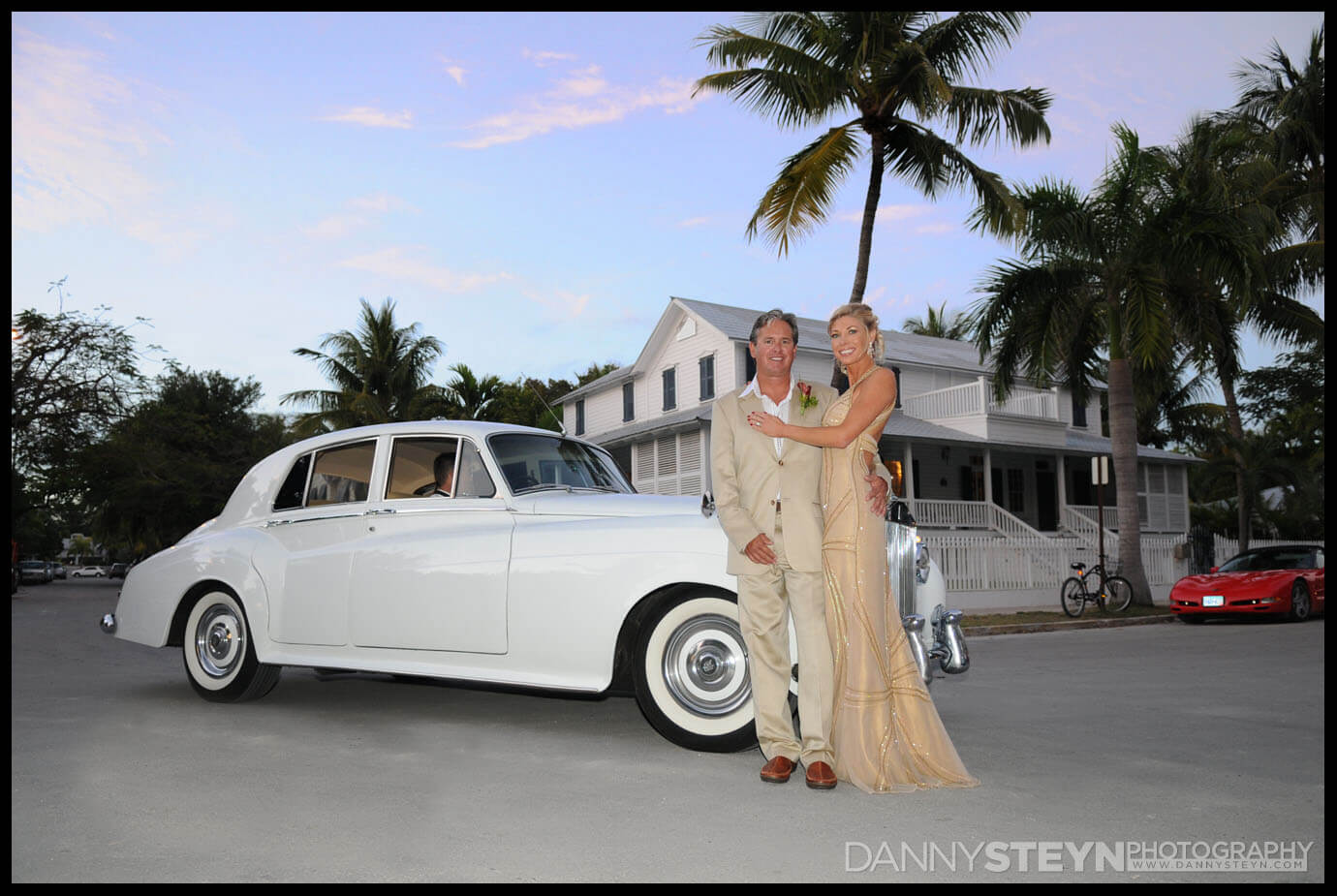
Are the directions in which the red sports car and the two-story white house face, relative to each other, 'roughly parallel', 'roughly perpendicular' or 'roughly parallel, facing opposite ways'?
roughly perpendicular

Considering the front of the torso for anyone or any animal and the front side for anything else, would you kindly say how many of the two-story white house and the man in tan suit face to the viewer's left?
0

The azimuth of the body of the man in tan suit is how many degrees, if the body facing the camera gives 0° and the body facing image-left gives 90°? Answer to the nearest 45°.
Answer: approximately 0°

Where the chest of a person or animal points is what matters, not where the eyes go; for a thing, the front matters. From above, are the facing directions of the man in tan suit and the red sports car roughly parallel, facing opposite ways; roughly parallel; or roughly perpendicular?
roughly perpendicular

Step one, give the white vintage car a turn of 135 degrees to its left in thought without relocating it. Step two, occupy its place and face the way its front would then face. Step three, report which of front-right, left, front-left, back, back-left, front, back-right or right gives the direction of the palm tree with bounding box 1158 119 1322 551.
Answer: front-right

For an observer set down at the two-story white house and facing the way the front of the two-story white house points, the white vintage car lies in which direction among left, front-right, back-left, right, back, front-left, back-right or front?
front-right

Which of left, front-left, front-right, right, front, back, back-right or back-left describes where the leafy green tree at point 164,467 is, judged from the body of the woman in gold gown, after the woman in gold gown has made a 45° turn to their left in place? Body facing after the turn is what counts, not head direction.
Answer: right

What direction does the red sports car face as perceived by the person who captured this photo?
facing the viewer and to the left of the viewer

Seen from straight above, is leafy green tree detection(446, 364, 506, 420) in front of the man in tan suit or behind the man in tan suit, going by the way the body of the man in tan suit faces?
behind
